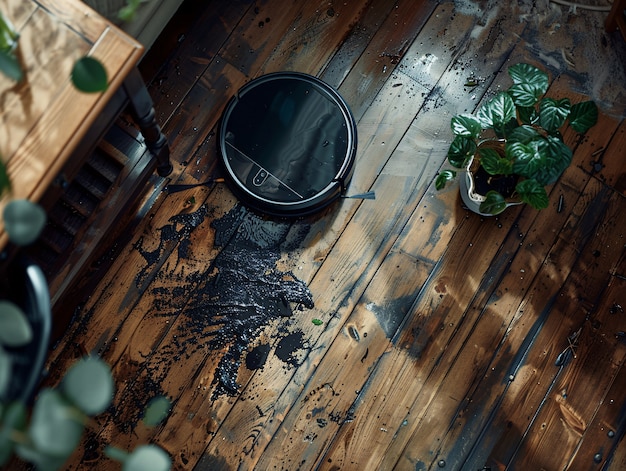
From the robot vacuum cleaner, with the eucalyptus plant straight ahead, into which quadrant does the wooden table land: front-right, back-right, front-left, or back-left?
front-right

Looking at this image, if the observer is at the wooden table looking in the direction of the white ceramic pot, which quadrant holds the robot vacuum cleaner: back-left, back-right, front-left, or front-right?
front-left

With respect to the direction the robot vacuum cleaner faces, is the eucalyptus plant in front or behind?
in front

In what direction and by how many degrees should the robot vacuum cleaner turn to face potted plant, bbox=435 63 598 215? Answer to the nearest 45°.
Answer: approximately 90° to its left

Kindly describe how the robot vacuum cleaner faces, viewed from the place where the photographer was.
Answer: facing the viewer and to the left of the viewer
